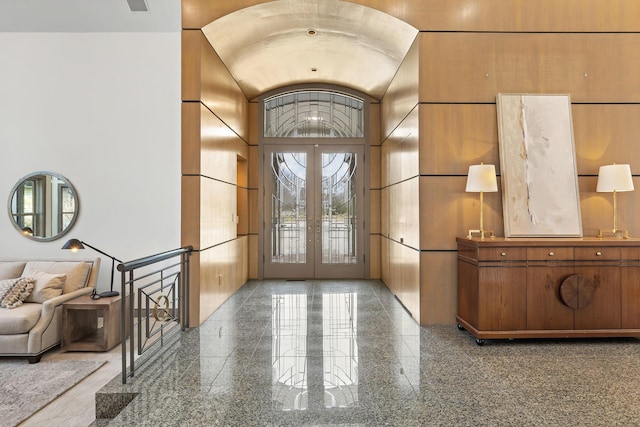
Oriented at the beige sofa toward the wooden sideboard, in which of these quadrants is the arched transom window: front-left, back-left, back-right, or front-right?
front-left

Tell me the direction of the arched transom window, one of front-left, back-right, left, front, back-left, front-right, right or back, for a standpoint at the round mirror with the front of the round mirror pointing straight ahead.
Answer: left

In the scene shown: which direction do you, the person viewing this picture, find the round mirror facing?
facing the viewer

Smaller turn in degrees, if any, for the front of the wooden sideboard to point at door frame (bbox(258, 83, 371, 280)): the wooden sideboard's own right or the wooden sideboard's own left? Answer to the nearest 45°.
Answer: approximately 135° to the wooden sideboard's own right

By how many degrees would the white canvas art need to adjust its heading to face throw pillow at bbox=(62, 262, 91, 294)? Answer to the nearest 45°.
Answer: approximately 45° to its right

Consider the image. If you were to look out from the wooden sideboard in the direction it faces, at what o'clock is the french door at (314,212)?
The french door is roughly at 4 o'clock from the wooden sideboard.

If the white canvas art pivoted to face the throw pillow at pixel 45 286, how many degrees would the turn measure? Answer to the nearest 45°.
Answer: approximately 45° to its right

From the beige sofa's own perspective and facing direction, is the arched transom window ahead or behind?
behind

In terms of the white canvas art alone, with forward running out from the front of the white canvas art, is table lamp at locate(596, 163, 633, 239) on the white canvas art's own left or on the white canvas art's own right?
on the white canvas art's own left

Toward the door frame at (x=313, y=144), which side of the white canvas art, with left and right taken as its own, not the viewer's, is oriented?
right

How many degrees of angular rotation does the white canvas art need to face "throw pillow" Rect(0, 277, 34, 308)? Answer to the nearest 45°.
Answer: approximately 45° to its right

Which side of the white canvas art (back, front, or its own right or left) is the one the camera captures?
front
